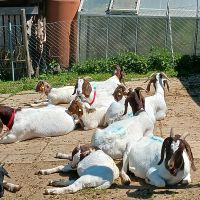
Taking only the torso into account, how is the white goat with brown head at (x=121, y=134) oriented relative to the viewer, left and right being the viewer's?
facing away from the viewer and to the right of the viewer

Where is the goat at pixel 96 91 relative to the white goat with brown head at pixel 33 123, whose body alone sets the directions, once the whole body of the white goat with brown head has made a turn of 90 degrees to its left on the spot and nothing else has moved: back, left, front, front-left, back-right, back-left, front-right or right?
back-left

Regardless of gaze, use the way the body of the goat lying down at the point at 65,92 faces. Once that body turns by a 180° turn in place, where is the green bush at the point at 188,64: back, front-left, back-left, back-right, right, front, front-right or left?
front-left

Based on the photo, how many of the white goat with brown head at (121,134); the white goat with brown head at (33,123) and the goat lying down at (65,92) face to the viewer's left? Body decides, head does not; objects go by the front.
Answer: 2

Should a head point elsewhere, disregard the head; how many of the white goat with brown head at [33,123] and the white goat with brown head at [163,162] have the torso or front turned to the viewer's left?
1

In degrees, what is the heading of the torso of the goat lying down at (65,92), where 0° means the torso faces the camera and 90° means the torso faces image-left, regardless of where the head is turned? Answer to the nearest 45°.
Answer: approximately 90°

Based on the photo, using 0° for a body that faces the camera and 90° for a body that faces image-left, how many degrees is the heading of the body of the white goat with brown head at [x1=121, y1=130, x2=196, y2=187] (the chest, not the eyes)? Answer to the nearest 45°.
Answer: approximately 315°
